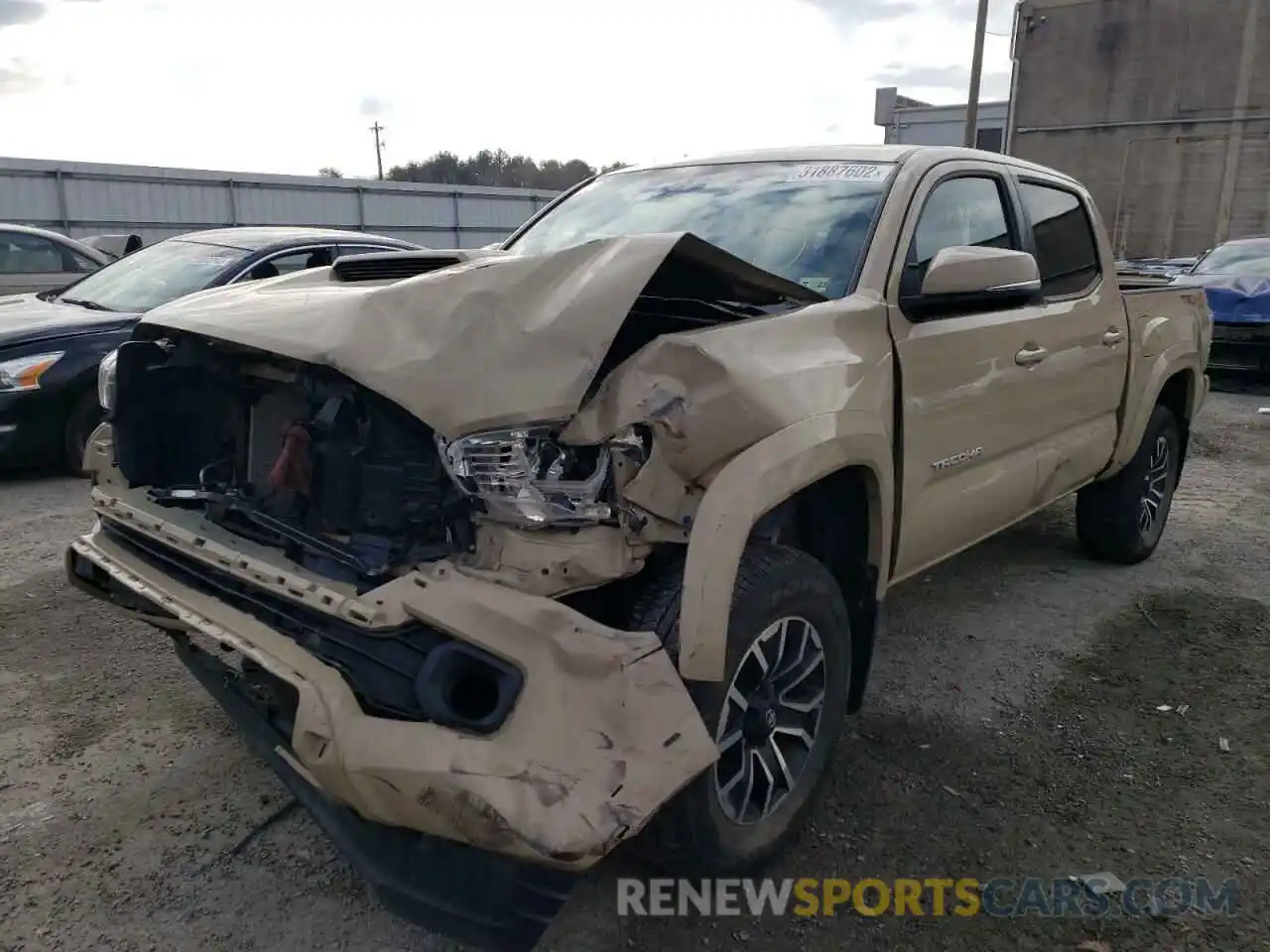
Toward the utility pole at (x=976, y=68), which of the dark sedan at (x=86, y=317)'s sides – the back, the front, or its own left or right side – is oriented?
back

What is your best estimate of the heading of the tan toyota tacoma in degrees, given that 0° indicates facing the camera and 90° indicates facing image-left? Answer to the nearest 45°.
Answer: approximately 45°

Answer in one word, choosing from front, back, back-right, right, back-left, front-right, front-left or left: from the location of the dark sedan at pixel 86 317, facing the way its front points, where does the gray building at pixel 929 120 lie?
back

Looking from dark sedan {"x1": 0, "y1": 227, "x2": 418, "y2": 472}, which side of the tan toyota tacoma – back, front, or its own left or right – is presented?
right

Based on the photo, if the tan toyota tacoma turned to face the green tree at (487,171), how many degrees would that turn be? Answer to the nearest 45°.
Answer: approximately 135° to its right

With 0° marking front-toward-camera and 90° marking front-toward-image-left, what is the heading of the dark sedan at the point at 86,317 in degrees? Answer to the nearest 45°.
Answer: approximately 45°

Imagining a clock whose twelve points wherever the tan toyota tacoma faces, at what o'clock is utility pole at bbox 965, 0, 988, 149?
The utility pole is roughly at 5 o'clock from the tan toyota tacoma.

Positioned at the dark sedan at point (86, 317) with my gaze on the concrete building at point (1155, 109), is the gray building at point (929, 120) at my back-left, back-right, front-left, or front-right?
front-left

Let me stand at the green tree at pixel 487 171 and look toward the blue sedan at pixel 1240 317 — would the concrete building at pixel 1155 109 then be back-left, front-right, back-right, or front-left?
front-left

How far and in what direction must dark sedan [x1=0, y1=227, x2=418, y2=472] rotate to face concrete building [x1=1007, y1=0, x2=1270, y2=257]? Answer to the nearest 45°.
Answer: approximately 180°

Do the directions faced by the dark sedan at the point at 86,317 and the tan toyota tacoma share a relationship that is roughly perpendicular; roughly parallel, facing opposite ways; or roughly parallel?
roughly parallel

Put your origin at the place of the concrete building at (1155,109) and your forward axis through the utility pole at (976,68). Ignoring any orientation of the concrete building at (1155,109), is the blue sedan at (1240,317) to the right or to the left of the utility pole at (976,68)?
left

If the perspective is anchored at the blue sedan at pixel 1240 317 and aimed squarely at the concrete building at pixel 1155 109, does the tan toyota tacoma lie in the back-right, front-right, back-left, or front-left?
back-left
